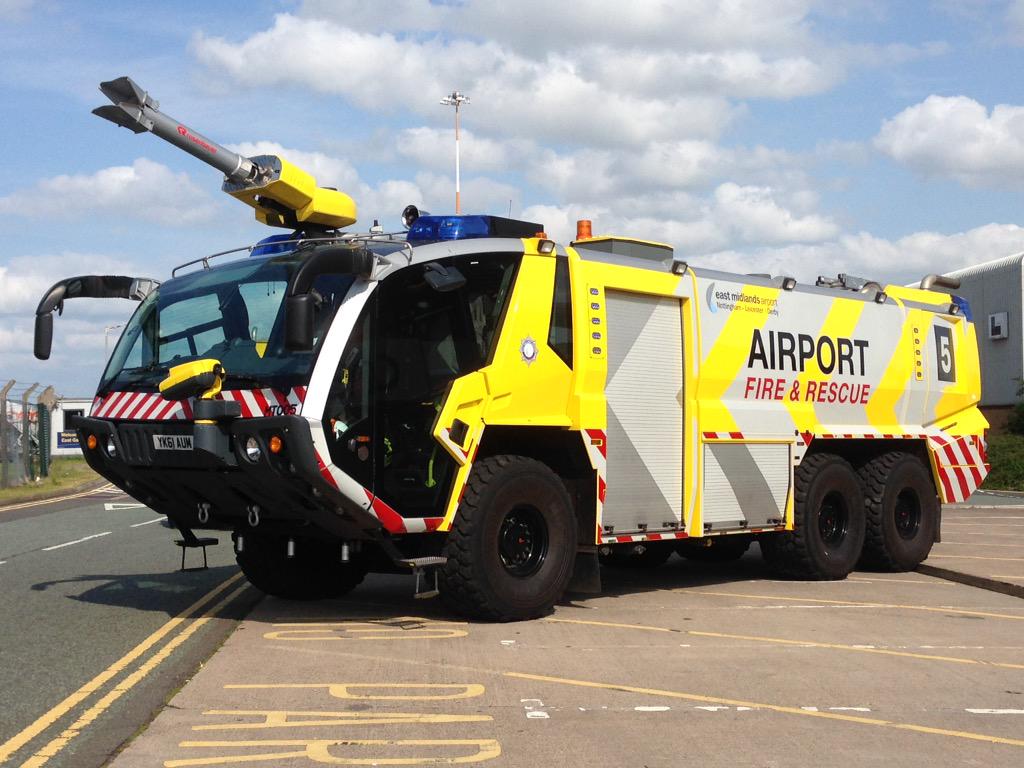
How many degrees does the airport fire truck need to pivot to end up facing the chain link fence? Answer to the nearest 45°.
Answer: approximately 90° to its right

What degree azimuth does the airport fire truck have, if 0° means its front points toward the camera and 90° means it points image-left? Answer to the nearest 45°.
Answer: approximately 45°

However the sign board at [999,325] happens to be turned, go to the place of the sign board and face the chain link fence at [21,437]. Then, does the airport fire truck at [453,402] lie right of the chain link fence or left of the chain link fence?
left

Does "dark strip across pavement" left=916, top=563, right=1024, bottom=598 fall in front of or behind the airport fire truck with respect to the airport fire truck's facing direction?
behind

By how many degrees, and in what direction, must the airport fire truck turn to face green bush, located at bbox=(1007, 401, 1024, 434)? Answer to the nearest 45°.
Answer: approximately 180°

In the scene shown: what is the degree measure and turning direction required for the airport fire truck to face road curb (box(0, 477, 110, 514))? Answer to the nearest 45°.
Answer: approximately 90° to its right
